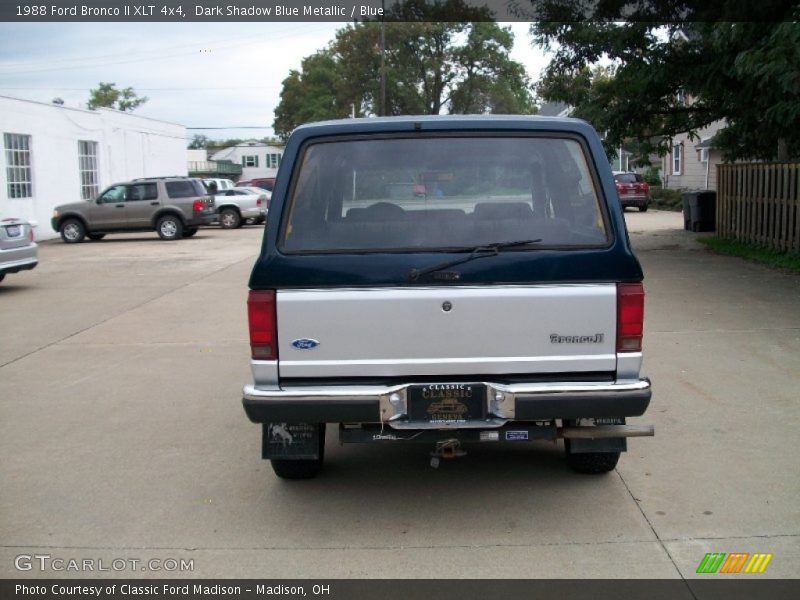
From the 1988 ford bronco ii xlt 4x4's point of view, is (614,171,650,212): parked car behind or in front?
in front

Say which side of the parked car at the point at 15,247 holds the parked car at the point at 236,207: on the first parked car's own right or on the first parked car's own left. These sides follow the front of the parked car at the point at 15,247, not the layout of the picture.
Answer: on the first parked car's own right

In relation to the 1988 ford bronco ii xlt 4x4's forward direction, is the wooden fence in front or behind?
in front

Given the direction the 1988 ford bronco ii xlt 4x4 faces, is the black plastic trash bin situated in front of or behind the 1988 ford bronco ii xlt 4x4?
in front

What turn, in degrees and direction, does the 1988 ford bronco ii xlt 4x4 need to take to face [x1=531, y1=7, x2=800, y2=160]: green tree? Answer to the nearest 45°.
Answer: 0° — it already faces it

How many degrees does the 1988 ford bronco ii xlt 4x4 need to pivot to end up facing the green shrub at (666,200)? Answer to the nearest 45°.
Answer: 0° — it already faces it

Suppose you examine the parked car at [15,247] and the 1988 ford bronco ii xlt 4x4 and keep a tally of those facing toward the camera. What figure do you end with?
0

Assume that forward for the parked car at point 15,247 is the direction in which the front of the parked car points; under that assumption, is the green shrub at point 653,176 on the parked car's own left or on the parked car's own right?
on the parked car's own right

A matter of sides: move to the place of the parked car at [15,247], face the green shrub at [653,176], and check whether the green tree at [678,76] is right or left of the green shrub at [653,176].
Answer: right

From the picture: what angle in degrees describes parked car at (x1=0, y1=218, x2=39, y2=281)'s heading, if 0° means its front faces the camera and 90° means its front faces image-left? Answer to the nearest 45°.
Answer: approximately 135°

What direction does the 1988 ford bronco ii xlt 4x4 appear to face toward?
away from the camera

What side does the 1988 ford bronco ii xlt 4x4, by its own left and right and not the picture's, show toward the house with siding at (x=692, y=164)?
front

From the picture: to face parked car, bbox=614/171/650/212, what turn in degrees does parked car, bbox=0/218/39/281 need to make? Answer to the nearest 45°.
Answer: approximately 90° to its right
